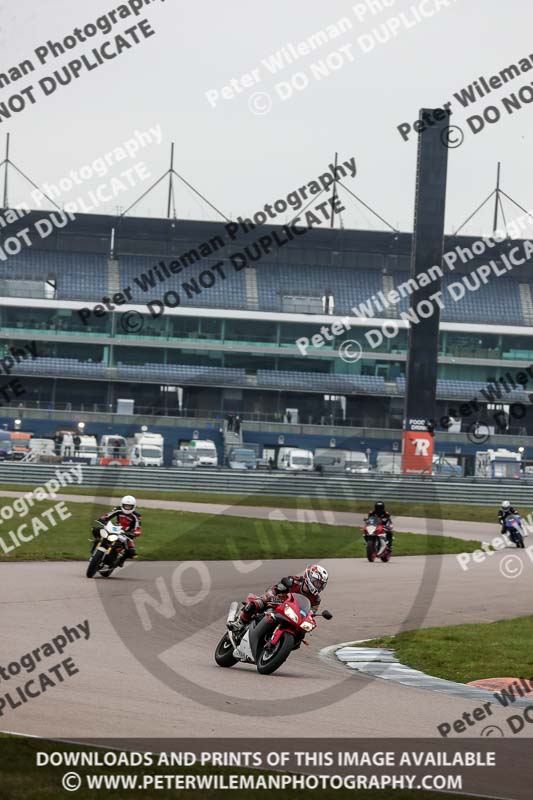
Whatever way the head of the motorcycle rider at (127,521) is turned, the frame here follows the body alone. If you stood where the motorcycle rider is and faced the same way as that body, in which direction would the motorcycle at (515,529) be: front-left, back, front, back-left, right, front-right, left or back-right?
back-left

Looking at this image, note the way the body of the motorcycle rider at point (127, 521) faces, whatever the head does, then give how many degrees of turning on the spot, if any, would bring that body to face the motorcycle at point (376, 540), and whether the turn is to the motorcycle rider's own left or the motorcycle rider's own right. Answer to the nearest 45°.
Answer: approximately 135° to the motorcycle rider's own left

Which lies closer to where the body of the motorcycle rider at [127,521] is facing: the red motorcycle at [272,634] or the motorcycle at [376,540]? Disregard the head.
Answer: the red motorcycle

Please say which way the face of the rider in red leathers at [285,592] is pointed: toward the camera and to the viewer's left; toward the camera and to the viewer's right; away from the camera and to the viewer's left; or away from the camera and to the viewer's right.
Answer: toward the camera and to the viewer's right

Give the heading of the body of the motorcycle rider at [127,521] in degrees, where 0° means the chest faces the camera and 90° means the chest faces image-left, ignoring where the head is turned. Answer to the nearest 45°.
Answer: approximately 0°

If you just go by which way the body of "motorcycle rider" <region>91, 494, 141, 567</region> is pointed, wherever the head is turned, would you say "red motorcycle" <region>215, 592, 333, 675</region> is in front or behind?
in front

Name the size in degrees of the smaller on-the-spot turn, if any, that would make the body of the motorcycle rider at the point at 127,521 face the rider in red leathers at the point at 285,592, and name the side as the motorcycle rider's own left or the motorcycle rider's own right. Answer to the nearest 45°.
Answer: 0° — they already face them

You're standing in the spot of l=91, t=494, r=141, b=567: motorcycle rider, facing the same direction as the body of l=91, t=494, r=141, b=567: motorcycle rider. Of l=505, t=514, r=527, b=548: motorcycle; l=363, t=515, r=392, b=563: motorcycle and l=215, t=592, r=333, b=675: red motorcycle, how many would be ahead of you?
1

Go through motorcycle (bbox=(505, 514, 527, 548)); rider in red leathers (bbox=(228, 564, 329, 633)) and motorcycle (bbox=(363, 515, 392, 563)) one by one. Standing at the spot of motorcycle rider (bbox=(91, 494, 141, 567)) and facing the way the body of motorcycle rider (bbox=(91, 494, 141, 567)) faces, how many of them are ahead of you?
1
